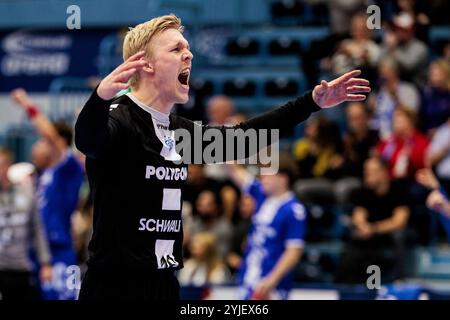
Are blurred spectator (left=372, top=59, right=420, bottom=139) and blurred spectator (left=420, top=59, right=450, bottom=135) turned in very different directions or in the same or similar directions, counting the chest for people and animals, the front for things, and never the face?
same or similar directions

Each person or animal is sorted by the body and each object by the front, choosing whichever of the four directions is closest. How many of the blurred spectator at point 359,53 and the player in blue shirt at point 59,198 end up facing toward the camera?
1

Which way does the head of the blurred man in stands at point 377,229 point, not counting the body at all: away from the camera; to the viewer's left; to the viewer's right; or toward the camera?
toward the camera

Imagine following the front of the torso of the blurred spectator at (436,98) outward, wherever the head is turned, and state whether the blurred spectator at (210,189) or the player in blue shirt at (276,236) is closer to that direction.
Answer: the player in blue shirt

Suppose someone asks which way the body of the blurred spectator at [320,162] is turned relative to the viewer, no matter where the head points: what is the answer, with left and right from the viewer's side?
facing the viewer and to the left of the viewer

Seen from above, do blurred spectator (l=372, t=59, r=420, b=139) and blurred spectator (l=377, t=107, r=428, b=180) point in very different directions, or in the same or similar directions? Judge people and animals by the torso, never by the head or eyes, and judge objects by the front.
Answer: same or similar directions

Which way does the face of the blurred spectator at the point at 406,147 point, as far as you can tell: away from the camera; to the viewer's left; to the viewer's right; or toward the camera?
toward the camera

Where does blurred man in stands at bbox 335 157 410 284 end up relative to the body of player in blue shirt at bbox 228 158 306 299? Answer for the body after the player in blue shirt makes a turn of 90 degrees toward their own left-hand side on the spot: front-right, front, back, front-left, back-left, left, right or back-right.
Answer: left

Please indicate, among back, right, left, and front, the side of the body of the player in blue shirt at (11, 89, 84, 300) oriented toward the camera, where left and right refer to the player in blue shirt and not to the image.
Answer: left

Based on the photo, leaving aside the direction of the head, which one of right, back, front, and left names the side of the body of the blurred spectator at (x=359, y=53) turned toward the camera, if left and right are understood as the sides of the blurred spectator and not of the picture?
front

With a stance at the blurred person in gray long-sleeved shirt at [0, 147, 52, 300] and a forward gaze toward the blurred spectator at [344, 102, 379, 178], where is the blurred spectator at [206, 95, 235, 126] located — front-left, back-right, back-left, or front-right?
front-left
